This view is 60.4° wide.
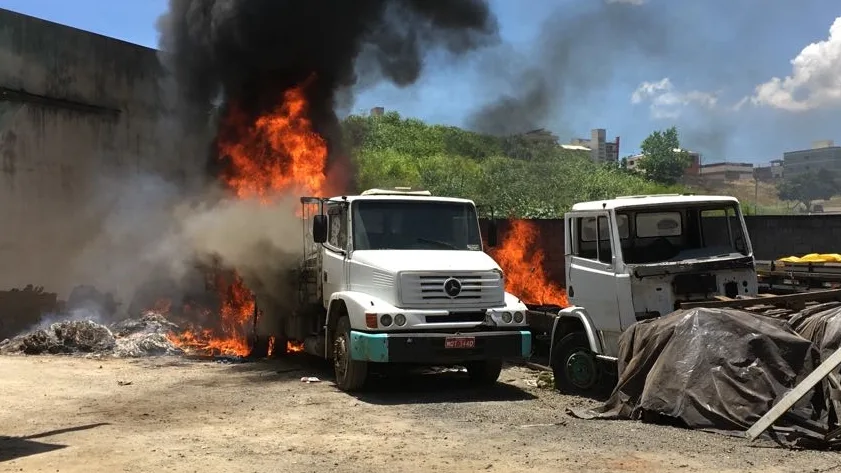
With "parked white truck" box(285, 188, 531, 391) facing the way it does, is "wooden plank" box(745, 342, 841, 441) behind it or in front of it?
in front

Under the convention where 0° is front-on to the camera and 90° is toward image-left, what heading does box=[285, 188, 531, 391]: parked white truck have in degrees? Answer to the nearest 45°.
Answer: approximately 315°

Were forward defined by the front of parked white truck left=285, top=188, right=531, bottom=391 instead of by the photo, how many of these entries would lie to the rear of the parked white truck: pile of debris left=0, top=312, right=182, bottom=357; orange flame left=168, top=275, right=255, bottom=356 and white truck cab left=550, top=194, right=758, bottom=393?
2

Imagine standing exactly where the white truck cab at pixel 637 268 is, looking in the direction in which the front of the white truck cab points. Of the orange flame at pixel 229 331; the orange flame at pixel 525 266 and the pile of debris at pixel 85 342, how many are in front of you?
0

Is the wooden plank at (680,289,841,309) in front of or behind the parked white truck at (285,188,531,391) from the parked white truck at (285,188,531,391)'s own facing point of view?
in front

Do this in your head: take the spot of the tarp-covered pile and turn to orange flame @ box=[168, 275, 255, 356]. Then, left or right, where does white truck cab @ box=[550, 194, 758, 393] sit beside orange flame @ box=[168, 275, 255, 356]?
right

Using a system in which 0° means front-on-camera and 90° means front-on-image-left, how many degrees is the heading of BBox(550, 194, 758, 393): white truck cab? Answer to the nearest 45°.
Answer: approximately 315°

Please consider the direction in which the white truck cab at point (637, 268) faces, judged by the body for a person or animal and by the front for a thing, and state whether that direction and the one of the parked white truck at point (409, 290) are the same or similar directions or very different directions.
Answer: same or similar directions

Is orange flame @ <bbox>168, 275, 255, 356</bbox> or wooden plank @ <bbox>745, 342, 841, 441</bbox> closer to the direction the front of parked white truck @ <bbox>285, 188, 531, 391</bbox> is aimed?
the wooden plank

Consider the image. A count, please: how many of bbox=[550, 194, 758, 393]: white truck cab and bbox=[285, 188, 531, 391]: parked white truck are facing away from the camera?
0

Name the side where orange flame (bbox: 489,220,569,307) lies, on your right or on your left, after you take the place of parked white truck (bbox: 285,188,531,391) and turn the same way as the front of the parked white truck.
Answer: on your left

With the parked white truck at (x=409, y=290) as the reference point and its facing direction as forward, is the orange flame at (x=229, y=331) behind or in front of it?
behind
